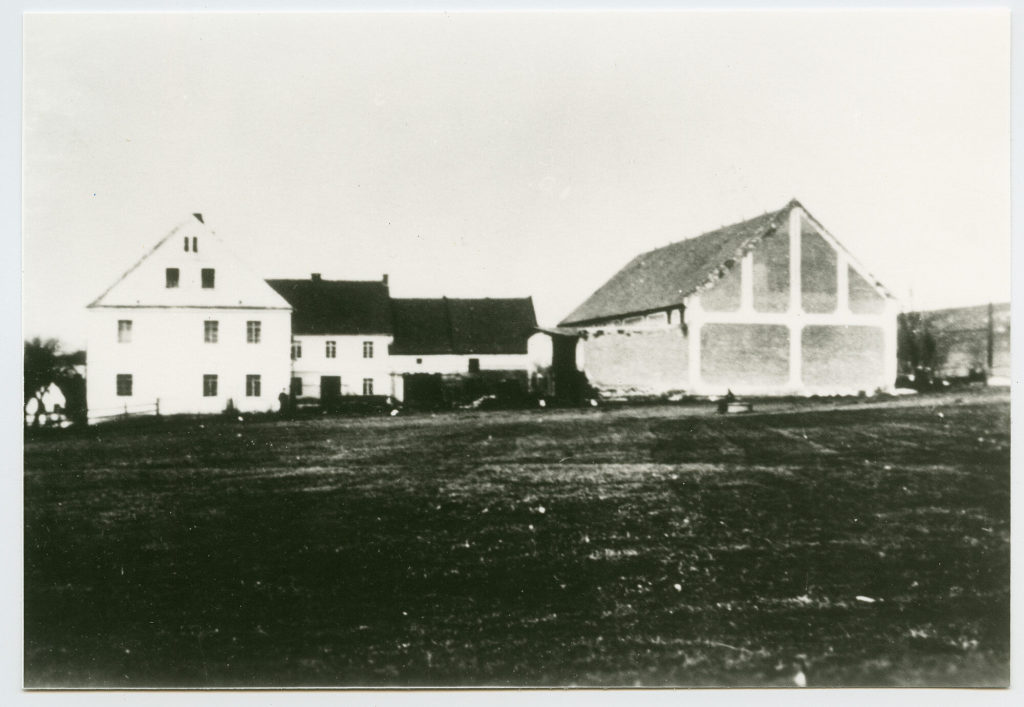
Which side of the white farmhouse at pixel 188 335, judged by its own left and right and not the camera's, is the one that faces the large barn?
left

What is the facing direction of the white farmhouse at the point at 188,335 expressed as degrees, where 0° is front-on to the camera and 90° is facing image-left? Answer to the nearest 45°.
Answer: approximately 0°

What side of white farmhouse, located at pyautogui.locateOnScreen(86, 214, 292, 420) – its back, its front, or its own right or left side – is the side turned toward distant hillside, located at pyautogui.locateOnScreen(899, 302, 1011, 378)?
left
